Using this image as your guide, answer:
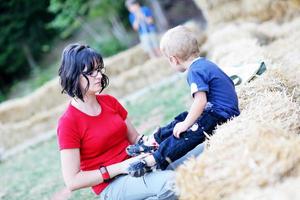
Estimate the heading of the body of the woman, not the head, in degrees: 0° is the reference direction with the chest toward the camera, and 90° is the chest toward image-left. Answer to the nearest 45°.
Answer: approximately 315°

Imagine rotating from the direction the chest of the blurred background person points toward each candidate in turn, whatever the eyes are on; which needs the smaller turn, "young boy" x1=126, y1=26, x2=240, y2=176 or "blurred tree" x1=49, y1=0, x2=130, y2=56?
the young boy

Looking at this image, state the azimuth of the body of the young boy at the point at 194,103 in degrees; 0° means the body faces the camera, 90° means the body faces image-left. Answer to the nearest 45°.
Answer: approximately 90°

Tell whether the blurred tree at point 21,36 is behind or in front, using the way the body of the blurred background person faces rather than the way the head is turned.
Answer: behind

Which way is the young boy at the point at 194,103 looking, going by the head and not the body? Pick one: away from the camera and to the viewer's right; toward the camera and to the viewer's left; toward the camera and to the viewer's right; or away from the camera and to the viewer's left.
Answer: away from the camera and to the viewer's left

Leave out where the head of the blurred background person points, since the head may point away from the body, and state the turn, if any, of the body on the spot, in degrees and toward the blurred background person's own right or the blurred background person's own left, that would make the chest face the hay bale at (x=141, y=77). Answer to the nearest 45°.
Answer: approximately 45° to the blurred background person's own right

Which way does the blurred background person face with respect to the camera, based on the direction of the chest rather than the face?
toward the camera

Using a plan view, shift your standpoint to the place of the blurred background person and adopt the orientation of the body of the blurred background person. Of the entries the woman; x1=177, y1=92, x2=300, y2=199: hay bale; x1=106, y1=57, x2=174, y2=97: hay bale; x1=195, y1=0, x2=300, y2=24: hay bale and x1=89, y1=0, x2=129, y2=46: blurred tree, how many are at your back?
1

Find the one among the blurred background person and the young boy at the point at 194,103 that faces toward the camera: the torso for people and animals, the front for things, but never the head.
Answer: the blurred background person

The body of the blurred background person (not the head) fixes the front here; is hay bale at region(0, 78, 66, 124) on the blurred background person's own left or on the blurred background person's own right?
on the blurred background person's own right

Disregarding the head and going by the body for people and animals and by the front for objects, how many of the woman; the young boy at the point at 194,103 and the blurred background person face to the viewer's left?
1

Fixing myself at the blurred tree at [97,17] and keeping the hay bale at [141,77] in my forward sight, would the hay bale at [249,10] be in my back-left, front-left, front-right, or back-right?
front-left
